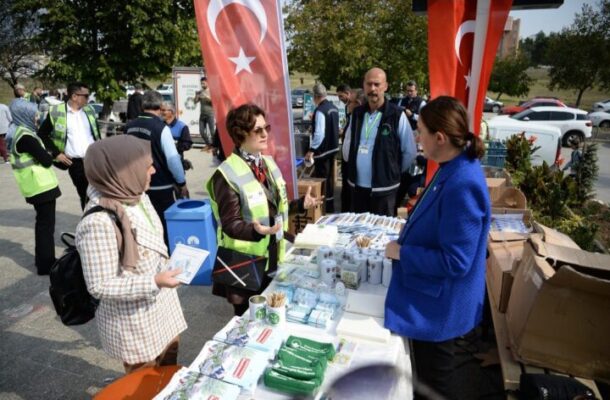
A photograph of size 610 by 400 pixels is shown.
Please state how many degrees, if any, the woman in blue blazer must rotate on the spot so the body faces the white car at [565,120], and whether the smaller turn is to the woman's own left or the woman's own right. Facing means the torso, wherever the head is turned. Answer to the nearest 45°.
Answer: approximately 90° to the woman's own right

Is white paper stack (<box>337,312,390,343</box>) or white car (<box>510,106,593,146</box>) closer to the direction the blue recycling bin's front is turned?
the white paper stack

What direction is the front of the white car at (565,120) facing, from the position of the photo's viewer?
facing to the left of the viewer

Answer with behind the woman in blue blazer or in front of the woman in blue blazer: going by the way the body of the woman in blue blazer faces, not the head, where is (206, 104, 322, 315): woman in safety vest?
in front

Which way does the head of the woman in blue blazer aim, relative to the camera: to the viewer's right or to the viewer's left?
to the viewer's left

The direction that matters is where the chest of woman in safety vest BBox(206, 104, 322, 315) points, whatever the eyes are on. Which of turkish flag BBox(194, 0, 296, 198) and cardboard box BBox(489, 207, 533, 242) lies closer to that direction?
the cardboard box

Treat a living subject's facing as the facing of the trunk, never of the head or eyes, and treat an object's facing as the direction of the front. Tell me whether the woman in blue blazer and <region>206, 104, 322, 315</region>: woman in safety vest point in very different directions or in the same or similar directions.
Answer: very different directions

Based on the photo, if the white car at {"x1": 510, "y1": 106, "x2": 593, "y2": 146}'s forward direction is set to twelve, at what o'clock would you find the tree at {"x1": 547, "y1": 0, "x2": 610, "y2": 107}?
The tree is roughly at 3 o'clock from the white car.

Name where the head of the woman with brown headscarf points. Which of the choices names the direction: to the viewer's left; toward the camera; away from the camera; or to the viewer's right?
to the viewer's right

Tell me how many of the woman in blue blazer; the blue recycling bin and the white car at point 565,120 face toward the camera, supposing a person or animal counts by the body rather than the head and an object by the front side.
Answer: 1

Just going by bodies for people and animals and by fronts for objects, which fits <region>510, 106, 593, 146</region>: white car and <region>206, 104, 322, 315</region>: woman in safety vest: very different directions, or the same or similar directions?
very different directions

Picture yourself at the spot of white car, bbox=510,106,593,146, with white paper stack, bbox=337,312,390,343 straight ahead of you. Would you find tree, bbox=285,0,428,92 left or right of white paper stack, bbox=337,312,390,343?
right

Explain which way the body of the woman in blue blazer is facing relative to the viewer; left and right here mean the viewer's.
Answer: facing to the left of the viewer

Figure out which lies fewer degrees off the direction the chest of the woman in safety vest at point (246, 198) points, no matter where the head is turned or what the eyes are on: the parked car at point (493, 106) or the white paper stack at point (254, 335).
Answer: the white paper stack
